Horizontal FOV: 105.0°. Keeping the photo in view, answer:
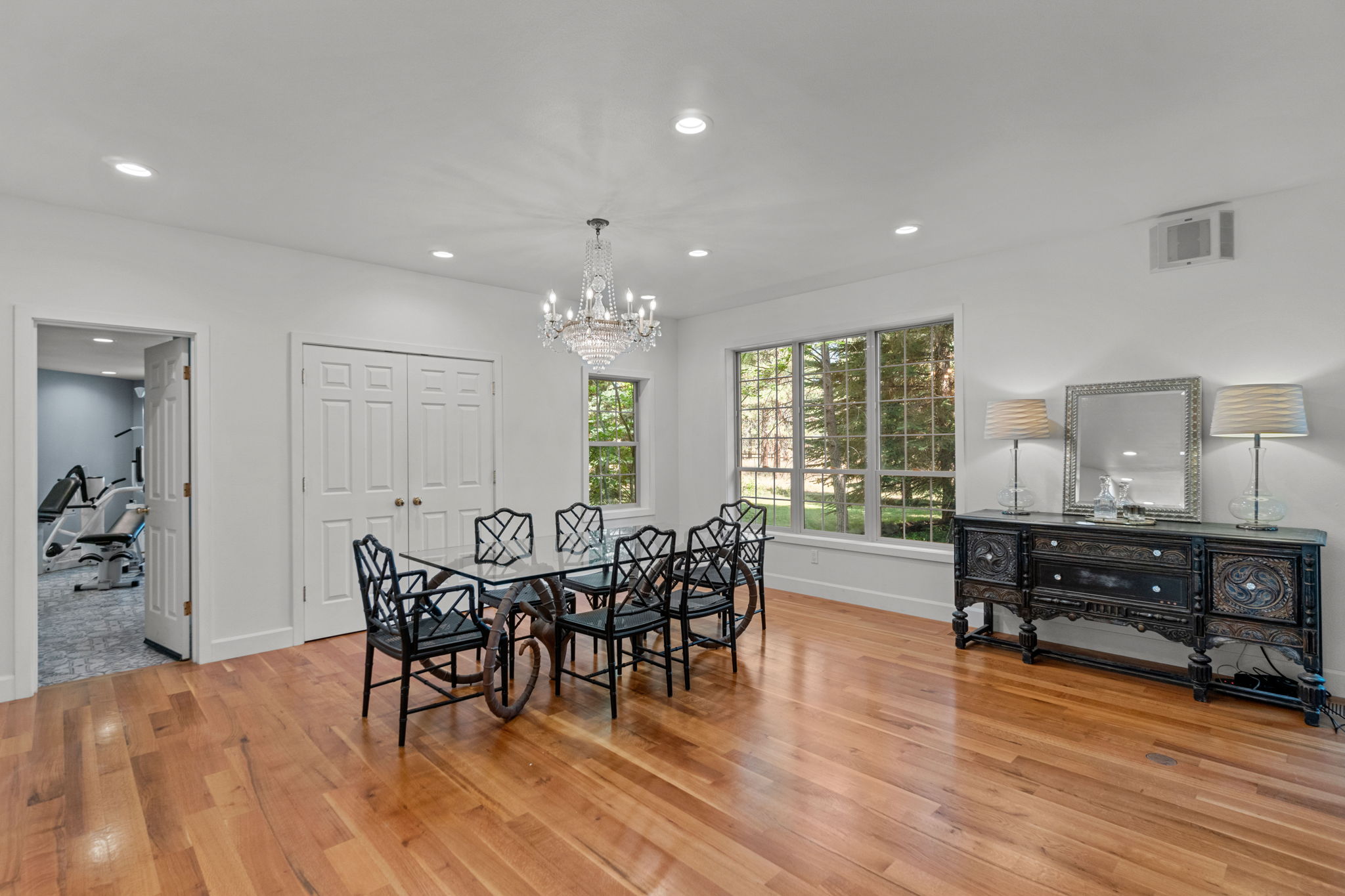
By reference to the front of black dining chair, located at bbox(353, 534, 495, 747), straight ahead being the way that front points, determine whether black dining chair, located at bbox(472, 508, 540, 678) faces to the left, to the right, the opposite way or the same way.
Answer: to the right

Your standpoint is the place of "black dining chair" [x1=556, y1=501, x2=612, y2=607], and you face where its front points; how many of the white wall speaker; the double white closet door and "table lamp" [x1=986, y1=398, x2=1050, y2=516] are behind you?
1

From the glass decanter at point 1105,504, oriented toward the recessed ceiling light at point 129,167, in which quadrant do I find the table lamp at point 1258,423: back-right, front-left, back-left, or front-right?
back-left

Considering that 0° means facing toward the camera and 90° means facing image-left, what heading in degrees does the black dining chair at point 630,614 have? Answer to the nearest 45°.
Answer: approximately 135°

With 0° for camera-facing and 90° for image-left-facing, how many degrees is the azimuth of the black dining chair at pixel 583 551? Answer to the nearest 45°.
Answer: approximately 315°

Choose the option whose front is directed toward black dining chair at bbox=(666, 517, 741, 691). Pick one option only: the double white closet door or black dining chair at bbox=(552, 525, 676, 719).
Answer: the double white closet door

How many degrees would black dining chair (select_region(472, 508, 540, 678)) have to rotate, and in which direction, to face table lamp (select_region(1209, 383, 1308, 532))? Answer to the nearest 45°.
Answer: approximately 45° to its left

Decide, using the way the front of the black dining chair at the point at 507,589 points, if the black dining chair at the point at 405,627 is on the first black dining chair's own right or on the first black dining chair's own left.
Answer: on the first black dining chair's own right

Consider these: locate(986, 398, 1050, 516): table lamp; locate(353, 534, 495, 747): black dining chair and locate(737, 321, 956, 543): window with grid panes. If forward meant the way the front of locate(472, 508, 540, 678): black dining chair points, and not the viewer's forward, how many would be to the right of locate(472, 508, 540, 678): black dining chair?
1

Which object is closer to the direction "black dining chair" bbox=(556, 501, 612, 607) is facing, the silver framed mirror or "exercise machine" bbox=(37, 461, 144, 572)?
the silver framed mirror
